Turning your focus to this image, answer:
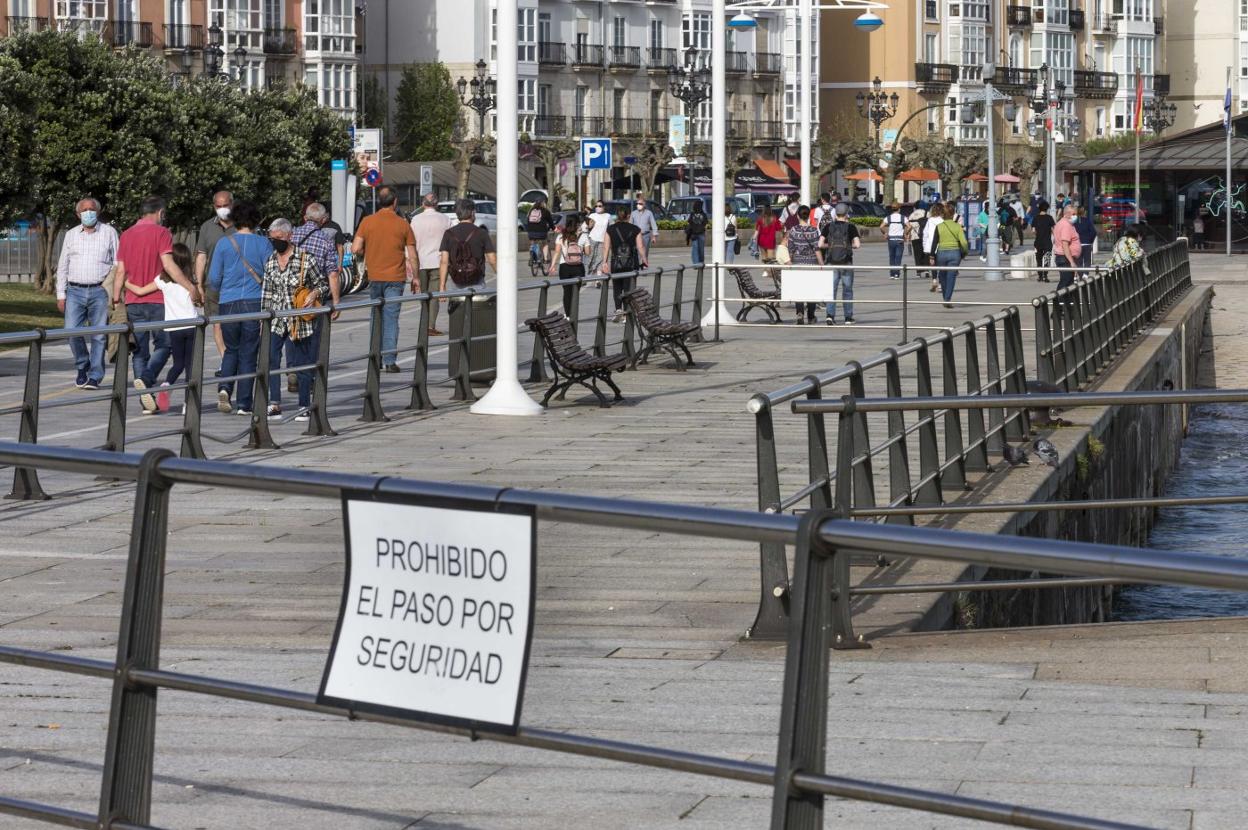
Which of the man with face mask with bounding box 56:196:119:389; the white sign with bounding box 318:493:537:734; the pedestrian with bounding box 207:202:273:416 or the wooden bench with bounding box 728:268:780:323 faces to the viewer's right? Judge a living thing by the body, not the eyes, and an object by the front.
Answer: the wooden bench

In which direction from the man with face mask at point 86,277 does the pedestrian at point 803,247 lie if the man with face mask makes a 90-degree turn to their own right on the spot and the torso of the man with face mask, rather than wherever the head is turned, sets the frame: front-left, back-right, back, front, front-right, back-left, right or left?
back-right

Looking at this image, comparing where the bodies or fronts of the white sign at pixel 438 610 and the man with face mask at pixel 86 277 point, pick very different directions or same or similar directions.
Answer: same or similar directions

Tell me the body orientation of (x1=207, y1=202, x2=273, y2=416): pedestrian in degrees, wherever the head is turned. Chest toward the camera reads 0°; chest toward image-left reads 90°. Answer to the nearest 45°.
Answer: approximately 180°

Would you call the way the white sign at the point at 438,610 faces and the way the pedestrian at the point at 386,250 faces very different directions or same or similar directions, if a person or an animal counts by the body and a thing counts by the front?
very different directions

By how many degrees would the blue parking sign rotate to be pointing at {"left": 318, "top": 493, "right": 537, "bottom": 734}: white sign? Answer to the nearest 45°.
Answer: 0° — it already faces it

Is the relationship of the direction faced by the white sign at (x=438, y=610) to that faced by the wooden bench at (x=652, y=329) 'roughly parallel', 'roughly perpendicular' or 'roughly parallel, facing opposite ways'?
roughly perpendicular

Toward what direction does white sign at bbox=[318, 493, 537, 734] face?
toward the camera

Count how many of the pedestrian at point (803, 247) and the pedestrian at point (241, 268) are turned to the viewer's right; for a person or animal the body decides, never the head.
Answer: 0

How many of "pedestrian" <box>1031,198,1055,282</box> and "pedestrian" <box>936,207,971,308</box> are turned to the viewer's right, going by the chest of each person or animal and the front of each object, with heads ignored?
0

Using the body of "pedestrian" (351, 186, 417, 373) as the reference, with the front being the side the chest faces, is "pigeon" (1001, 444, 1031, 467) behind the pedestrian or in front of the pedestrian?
behind

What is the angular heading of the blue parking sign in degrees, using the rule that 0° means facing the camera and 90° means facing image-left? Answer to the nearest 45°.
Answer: approximately 0°

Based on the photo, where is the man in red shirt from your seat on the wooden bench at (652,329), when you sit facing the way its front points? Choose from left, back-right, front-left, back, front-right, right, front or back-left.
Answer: back-right

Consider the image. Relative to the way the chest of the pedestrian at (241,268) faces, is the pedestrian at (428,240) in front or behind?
in front

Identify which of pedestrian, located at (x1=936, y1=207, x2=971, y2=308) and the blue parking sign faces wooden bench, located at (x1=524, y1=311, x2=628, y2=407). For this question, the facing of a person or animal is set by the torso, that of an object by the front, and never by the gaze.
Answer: the blue parking sign

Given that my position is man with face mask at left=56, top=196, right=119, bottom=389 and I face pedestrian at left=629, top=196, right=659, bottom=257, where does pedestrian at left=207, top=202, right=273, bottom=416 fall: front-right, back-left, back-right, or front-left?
back-right
